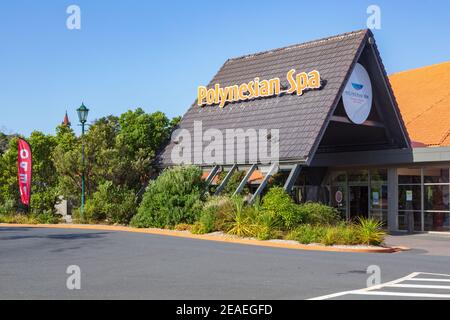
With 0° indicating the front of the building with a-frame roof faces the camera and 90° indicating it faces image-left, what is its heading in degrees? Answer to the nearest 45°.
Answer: approximately 315°

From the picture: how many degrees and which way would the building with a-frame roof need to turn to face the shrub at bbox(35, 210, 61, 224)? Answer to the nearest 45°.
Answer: approximately 135° to its right

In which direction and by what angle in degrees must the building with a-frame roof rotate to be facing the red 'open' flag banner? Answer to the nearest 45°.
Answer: approximately 135° to its right

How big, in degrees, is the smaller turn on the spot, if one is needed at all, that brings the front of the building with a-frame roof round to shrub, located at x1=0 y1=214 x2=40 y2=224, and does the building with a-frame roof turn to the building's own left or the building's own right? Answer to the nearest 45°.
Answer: approximately 135° to the building's own right

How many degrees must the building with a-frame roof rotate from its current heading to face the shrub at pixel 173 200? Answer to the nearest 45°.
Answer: approximately 90° to its right

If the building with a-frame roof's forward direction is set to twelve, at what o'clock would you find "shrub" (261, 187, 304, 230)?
The shrub is roughly at 2 o'clock from the building with a-frame roof.

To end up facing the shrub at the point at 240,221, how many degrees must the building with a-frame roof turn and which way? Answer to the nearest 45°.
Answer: approximately 90° to its right

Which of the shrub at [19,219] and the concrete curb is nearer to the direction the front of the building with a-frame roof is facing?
the concrete curb

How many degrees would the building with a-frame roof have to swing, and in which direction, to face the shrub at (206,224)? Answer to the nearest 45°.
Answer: approximately 90° to its right
